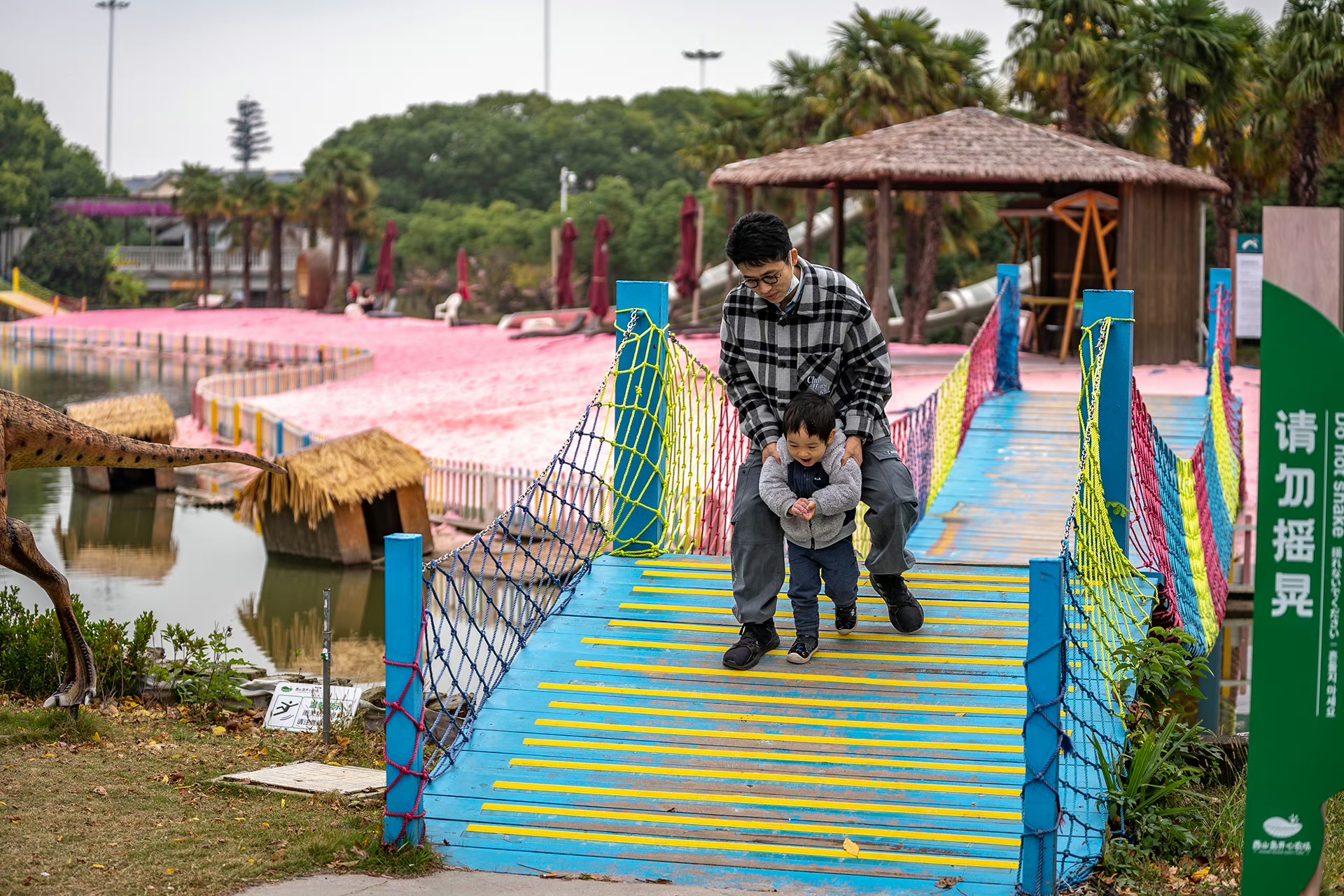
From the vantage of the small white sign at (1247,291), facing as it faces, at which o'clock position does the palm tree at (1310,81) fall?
The palm tree is roughly at 6 o'clock from the small white sign.

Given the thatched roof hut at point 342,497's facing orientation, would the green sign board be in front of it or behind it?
in front

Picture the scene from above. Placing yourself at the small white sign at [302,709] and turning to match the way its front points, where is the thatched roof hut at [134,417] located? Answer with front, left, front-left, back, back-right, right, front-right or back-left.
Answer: back

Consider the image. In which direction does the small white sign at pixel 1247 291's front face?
toward the camera

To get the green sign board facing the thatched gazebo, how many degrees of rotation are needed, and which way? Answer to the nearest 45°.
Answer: approximately 180°

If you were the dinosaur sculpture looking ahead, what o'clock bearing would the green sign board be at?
The green sign board is roughly at 8 o'clock from the dinosaur sculpture.

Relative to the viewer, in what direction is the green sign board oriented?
toward the camera

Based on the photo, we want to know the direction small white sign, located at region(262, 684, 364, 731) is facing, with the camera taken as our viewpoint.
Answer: facing the viewer

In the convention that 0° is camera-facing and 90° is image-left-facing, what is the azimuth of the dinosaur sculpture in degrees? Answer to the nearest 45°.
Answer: approximately 90°

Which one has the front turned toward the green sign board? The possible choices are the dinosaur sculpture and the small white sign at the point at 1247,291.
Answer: the small white sign

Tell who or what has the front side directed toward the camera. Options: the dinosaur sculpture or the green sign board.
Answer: the green sign board
